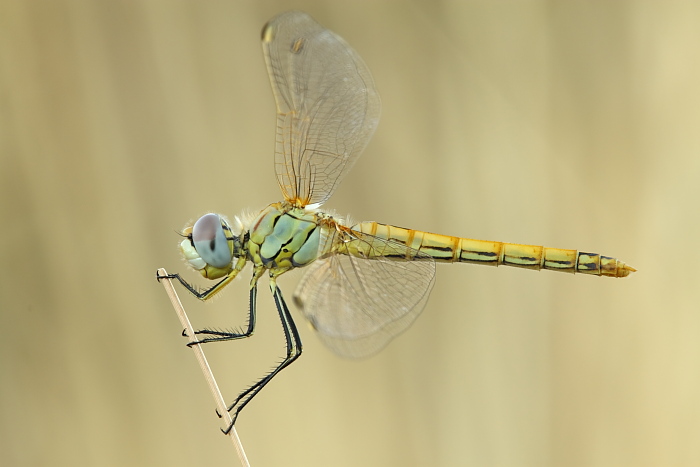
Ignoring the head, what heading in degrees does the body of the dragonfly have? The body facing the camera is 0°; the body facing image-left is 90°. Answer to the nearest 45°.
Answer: approximately 90°
